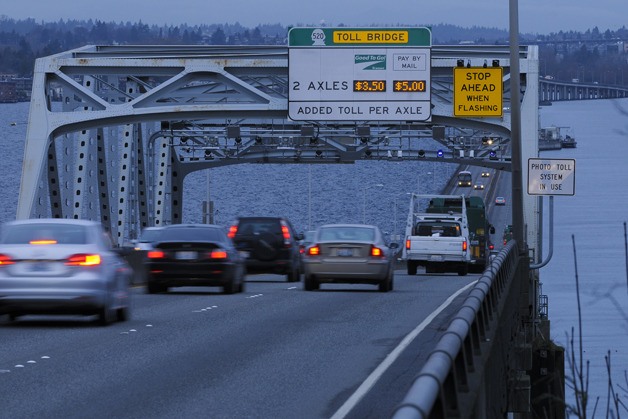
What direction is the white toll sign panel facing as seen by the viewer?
toward the camera

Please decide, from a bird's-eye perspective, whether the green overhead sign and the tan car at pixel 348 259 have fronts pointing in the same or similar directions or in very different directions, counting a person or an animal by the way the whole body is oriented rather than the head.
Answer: very different directions

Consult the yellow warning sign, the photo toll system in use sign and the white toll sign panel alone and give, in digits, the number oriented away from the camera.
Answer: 0

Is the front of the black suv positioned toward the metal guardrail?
no

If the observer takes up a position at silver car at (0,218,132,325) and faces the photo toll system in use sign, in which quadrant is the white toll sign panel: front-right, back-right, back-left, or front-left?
front-left

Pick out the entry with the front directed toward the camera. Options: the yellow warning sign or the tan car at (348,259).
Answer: the yellow warning sign

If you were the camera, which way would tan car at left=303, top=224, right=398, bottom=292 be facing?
facing away from the viewer

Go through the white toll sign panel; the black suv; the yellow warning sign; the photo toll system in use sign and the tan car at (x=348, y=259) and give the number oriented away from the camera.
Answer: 2

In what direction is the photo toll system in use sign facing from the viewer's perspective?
toward the camera

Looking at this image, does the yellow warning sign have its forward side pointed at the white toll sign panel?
no

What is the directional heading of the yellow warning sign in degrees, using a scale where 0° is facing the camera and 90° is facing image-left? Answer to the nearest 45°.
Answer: approximately 0°

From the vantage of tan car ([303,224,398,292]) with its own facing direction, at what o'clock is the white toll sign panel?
The white toll sign panel is roughly at 12 o'clock from the tan car.

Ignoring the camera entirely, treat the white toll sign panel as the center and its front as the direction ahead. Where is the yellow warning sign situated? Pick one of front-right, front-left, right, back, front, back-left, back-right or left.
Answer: left

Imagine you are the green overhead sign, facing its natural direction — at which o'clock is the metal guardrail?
The metal guardrail is roughly at 12 o'clock from the green overhead sign.

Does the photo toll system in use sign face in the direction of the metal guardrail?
yes
